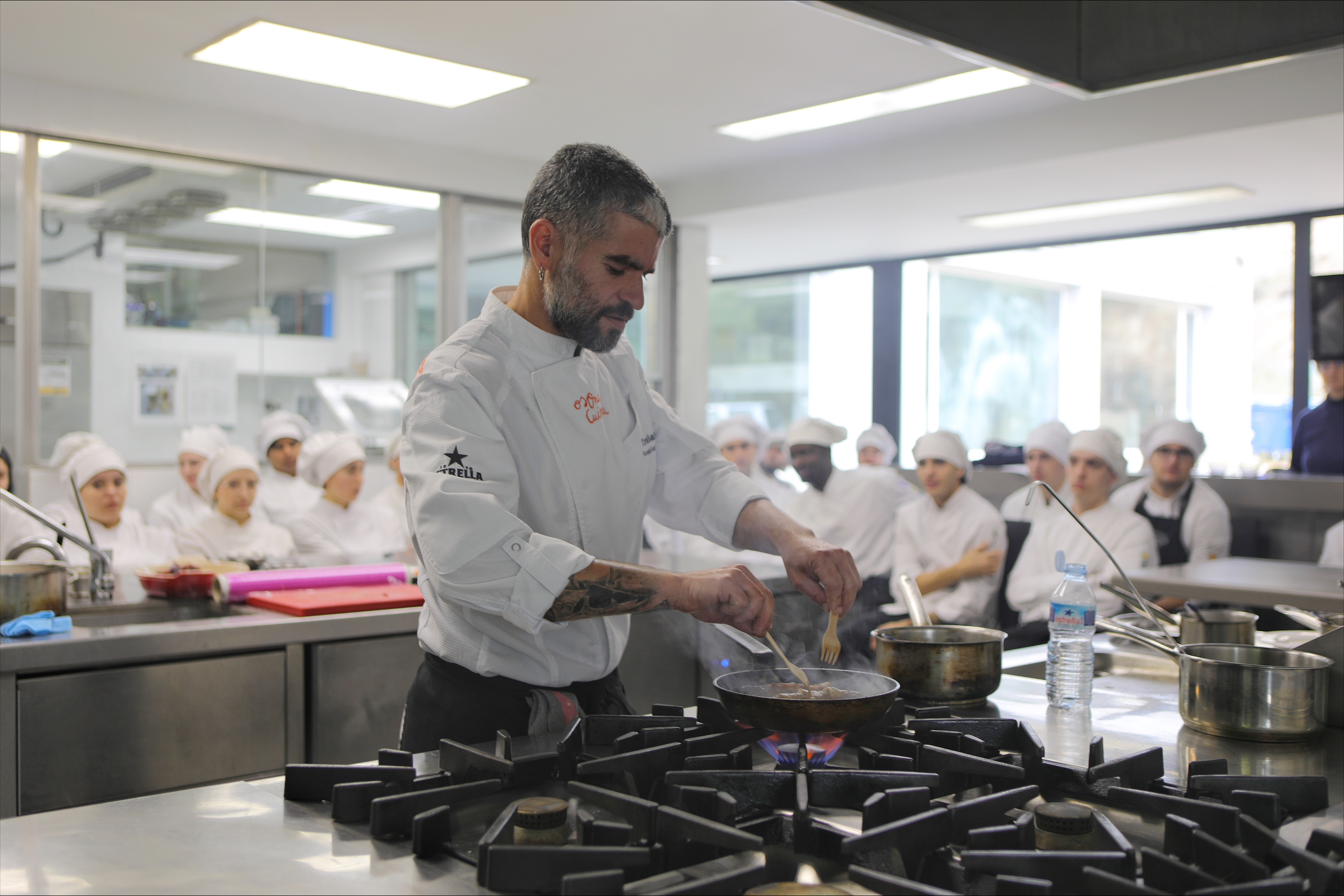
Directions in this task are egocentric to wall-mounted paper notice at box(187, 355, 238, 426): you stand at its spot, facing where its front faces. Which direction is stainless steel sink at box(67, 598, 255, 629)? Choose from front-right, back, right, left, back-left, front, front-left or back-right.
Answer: front

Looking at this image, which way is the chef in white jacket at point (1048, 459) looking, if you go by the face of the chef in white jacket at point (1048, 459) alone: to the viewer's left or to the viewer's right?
to the viewer's left

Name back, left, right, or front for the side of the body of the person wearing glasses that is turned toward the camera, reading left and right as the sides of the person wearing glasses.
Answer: front

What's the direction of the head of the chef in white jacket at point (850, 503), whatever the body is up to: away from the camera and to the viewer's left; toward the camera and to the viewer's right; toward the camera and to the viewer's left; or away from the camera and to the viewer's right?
toward the camera and to the viewer's left

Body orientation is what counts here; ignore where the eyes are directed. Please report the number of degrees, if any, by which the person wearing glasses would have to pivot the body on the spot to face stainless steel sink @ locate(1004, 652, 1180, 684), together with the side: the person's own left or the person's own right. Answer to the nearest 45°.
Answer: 0° — they already face it

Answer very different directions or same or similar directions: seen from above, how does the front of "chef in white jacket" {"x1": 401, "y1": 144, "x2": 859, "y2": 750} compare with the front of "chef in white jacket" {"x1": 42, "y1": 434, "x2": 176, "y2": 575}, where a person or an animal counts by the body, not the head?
same or similar directions

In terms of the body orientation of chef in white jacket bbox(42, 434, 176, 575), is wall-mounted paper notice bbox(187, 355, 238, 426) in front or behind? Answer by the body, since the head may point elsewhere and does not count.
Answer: behind

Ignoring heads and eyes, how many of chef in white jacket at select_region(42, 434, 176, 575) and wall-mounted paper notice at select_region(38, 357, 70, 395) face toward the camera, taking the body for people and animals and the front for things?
2

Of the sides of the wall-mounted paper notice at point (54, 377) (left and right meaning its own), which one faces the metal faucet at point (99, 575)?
front

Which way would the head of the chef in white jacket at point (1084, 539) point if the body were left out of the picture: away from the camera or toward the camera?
toward the camera

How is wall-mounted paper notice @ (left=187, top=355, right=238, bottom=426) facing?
toward the camera

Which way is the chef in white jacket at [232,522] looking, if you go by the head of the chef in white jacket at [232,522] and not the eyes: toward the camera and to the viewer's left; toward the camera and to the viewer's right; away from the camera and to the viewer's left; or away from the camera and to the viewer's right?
toward the camera and to the viewer's right

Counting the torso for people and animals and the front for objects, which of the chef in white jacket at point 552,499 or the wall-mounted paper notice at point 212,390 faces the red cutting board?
the wall-mounted paper notice

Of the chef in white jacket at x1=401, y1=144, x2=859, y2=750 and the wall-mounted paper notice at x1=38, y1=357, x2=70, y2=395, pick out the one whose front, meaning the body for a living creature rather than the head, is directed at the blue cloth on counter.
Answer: the wall-mounted paper notice
